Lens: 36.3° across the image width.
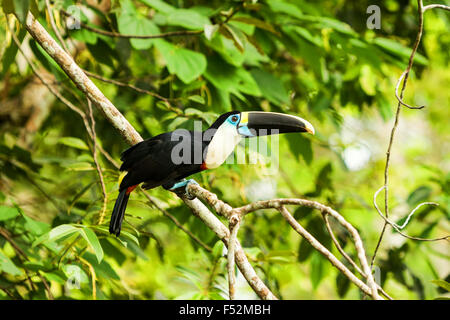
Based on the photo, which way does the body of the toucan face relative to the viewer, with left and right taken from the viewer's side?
facing to the right of the viewer

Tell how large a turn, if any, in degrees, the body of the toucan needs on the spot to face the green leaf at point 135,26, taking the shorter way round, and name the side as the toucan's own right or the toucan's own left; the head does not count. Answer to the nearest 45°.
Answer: approximately 90° to the toucan's own left

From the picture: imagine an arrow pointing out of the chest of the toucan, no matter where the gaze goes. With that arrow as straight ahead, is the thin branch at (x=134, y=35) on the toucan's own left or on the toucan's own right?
on the toucan's own left

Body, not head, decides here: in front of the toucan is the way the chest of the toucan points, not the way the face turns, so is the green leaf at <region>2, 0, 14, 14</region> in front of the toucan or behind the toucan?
behind

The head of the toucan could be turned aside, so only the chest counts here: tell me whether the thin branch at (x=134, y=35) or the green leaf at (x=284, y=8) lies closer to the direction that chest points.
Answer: the green leaf
